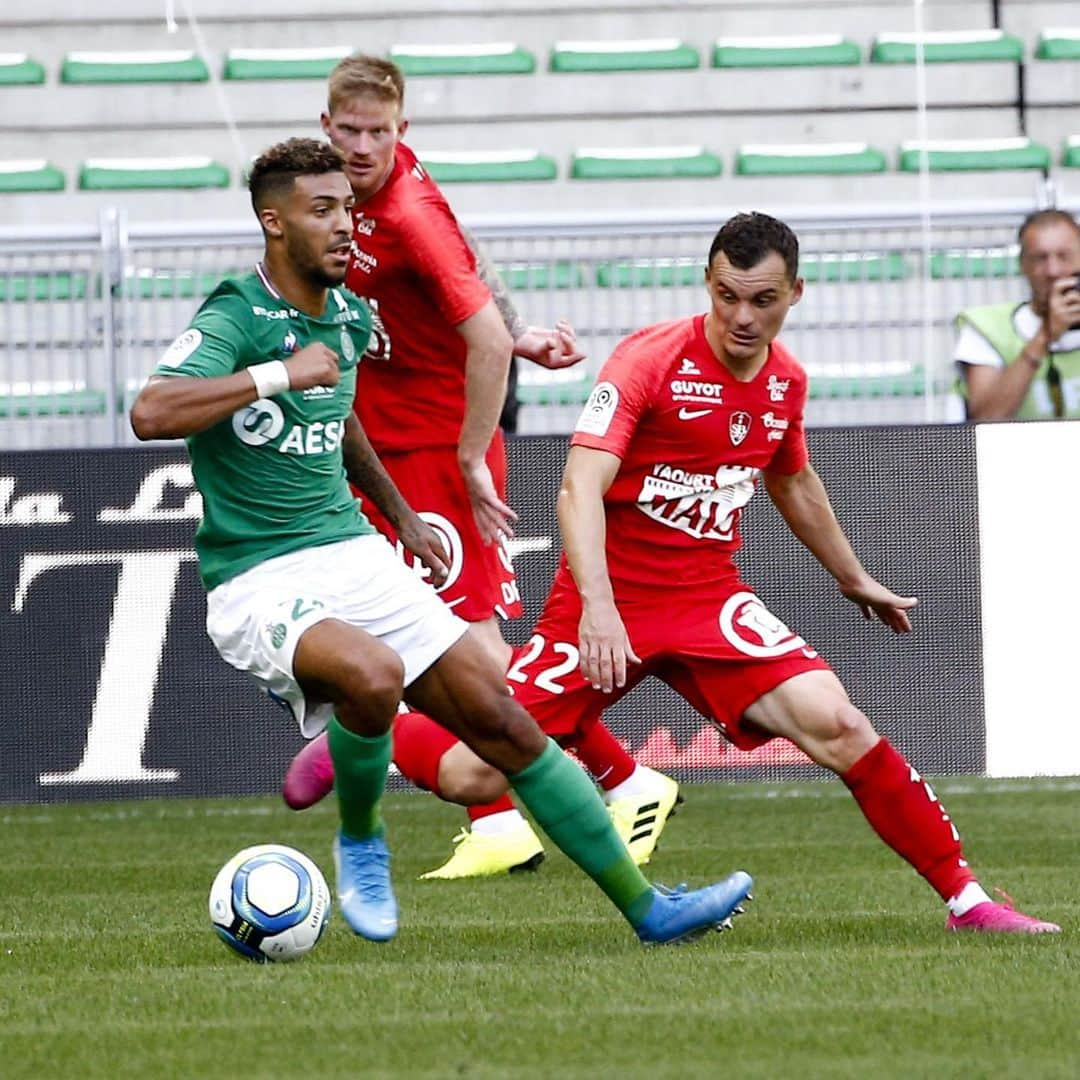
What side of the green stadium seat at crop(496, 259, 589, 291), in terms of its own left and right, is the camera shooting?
front

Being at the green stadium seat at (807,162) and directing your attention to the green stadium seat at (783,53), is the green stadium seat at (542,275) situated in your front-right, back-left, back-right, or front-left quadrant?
back-left

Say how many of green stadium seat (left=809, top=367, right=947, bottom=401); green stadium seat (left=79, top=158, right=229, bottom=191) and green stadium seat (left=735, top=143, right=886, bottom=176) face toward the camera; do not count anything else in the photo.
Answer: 3

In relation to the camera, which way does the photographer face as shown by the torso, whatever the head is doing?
toward the camera

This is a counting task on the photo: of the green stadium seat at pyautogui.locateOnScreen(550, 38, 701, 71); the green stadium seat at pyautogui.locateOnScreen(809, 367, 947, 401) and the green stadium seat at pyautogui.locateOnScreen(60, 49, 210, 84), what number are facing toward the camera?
3

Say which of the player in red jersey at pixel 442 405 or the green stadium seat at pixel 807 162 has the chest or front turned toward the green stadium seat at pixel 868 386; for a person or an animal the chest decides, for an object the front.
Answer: the green stadium seat at pixel 807 162

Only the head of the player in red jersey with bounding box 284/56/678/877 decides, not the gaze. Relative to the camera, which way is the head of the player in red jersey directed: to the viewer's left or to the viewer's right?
to the viewer's left

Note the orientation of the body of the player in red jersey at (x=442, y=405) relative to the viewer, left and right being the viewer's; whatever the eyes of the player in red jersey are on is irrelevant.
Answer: facing the viewer and to the left of the viewer

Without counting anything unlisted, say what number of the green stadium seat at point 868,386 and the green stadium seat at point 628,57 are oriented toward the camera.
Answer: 2

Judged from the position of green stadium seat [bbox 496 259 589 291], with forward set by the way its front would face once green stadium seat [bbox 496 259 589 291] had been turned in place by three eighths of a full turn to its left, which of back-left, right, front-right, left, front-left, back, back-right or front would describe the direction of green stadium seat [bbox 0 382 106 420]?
back-left

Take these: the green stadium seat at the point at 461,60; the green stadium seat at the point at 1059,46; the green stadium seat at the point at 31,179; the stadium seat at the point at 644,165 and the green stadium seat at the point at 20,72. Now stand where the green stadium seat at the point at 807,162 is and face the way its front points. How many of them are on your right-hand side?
4

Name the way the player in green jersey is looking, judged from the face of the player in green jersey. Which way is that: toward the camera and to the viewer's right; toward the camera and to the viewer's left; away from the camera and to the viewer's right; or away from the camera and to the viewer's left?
toward the camera and to the viewer's right

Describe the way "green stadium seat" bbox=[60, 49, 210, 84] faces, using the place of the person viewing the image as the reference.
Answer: facing the viewer

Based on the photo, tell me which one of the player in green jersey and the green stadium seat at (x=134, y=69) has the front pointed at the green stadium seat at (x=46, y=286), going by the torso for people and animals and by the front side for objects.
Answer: the green stadium seat at (x=134, y=69)
